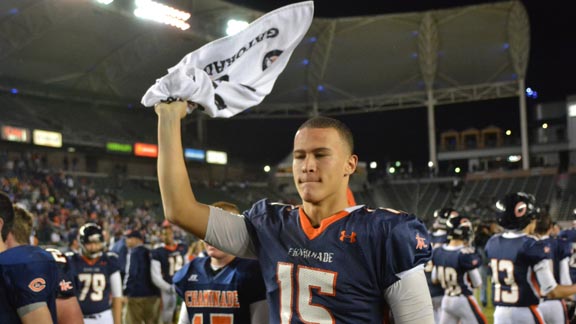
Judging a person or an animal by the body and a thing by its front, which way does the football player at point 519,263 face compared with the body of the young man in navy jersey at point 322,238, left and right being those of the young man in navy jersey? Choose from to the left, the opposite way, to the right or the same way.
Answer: the opposite way

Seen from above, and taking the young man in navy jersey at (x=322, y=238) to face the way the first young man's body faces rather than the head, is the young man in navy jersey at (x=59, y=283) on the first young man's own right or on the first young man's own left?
on the first young man's own right

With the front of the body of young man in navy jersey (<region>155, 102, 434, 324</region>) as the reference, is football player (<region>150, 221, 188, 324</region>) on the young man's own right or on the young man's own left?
on the young man's own right

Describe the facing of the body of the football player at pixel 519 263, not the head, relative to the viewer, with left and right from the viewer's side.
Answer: facing away from the viewer and to the right of the viewer

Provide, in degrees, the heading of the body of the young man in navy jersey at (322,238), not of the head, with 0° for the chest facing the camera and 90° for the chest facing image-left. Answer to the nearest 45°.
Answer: approximately 45°
